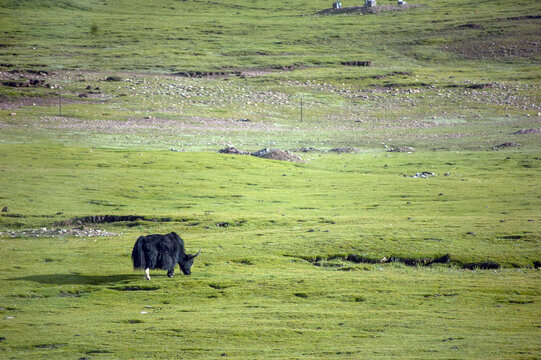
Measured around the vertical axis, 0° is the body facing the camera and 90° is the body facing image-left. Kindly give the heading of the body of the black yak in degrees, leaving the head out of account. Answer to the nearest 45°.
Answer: approximately 270°

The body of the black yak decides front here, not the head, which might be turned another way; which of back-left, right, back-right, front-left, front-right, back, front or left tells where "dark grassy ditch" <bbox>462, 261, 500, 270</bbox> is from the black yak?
front
